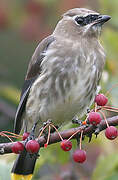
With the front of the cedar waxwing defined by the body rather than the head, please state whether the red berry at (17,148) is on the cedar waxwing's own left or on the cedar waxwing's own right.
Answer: on the cedar waxwing's own right

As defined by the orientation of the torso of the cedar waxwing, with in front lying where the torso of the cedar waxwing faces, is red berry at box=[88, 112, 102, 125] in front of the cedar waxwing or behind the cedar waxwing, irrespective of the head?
in front

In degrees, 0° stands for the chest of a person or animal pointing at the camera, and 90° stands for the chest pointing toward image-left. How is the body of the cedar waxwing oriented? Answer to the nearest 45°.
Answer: approximately 315°

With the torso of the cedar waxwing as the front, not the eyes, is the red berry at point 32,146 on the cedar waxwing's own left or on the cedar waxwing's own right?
on the cedar waxwing's own right
